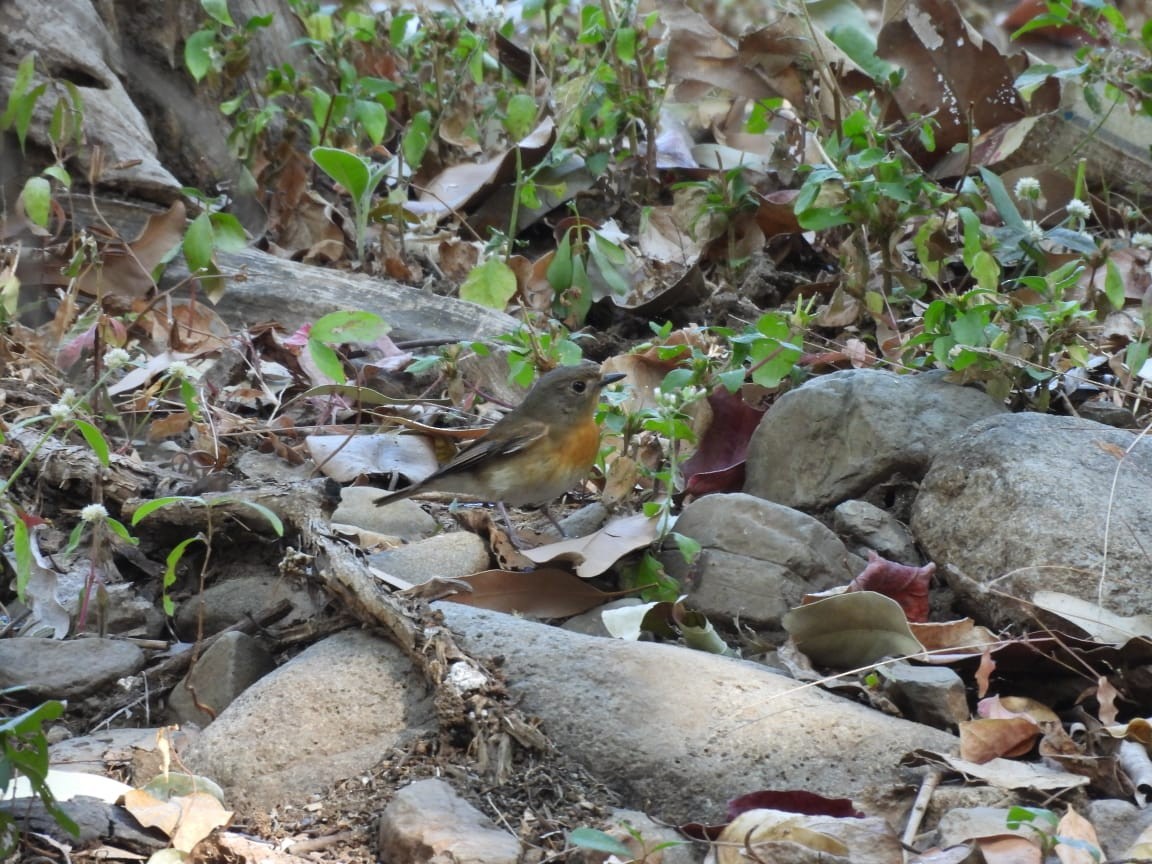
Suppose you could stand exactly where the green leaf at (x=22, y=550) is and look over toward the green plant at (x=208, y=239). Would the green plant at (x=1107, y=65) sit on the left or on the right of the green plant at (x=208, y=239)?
right

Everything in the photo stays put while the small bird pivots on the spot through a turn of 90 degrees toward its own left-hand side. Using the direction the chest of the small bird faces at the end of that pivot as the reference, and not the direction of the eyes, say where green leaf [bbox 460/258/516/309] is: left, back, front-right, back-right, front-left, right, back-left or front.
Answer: front

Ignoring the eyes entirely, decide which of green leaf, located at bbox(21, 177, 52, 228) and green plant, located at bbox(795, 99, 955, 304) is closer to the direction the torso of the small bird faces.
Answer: the green plant

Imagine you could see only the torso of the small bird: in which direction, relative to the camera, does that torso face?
to the viewer's right

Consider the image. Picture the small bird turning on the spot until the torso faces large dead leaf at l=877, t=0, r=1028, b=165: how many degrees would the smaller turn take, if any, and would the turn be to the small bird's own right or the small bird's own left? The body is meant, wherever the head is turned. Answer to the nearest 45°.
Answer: approximately 45° to the small bird's own left

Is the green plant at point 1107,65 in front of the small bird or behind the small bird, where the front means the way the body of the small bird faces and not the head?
in front

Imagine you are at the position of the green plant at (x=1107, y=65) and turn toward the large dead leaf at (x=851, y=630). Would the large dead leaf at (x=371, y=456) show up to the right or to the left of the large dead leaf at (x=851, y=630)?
right

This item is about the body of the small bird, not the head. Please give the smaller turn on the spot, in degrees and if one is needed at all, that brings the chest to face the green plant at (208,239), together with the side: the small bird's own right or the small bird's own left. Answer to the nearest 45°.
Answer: approximately 180°

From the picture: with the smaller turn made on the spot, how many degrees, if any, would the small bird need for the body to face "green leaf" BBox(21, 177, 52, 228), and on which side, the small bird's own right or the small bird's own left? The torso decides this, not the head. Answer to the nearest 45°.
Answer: approximately 180°
